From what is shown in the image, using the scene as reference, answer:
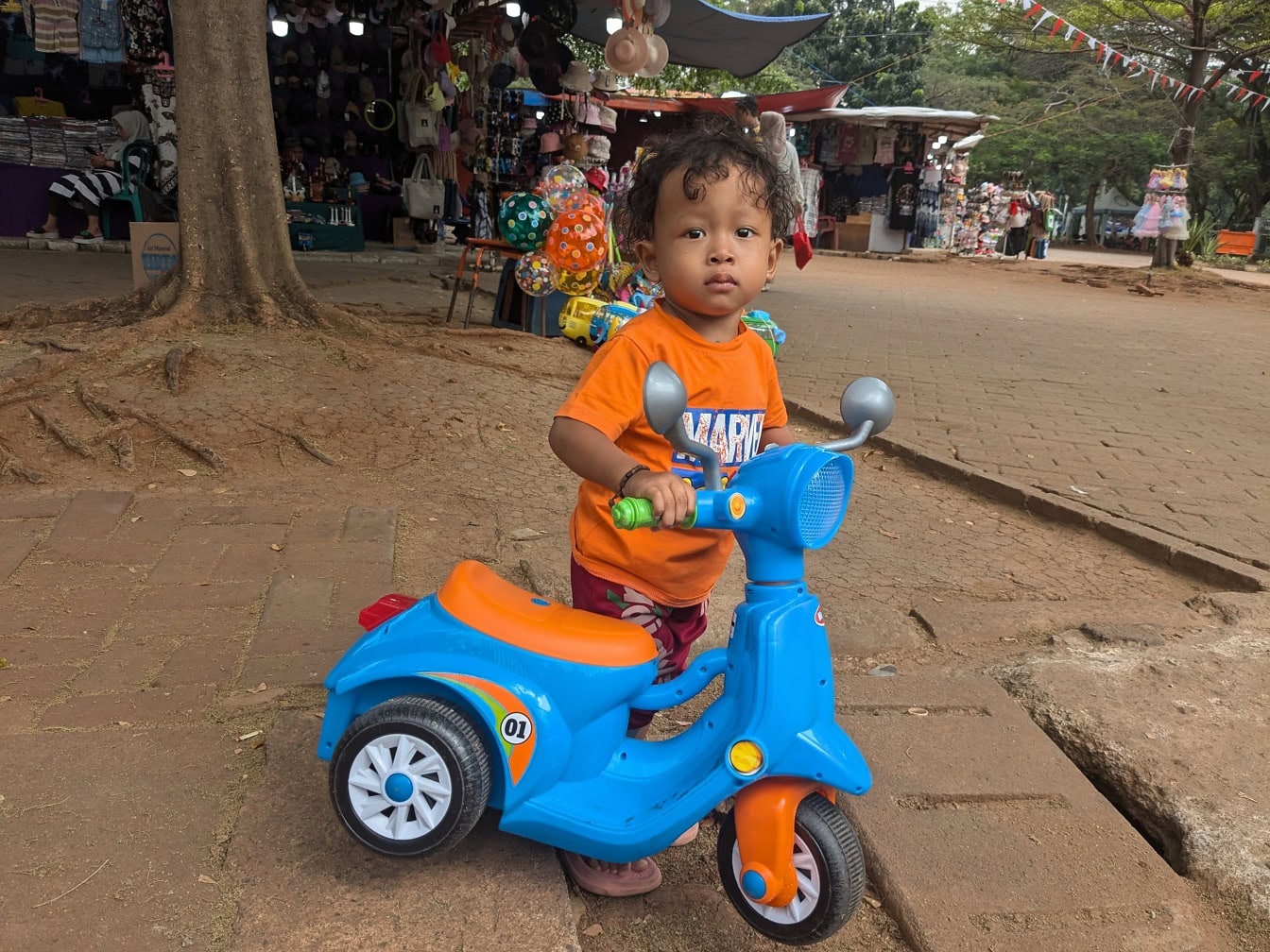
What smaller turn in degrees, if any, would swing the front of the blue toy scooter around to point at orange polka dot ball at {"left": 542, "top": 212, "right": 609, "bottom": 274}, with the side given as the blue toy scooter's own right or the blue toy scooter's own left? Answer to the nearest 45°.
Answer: approximately 135° to the blue toy scooter's own left

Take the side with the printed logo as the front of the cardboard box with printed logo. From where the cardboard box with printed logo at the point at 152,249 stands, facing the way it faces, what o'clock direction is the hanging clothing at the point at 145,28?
The hanging clothing is roughly at 6 o'clock from the cardboard box with printed logo.

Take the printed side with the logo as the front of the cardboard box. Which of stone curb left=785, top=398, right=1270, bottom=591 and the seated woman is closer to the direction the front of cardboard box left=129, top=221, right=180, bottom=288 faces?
the stone curb

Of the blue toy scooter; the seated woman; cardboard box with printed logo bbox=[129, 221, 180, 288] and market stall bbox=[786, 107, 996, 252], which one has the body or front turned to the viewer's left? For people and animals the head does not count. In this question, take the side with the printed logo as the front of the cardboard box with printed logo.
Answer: the seated woman

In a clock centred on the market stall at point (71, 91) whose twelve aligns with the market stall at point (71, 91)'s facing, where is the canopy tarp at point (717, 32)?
The canopy tarp is roughly at 10 o'clock from the market stall.

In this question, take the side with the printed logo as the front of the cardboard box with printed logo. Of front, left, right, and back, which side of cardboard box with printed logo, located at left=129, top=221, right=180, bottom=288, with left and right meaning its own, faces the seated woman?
back

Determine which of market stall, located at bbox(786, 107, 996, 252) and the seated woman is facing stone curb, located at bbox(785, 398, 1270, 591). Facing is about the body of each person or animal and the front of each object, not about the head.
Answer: the market stall

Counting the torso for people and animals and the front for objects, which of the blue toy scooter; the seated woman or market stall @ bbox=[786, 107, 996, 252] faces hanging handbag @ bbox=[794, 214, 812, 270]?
the market stall

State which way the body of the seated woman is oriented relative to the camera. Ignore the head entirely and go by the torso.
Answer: to the viewer's left

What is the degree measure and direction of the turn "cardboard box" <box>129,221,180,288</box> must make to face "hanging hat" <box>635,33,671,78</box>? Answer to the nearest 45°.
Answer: approximately 90° to its left
